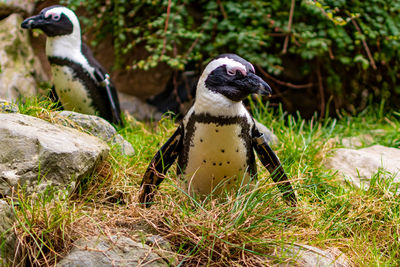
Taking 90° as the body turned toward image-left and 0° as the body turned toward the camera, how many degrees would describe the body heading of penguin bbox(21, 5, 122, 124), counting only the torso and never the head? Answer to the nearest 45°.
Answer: approximately 45°

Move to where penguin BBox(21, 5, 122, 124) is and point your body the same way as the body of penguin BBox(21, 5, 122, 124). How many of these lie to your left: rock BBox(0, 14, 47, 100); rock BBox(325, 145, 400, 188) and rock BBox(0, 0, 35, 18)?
1

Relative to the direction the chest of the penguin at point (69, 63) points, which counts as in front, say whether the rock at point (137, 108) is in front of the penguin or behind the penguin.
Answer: behind

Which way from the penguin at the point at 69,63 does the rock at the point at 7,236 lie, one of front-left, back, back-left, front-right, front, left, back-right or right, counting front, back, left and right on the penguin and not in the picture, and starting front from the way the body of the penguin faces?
front-left

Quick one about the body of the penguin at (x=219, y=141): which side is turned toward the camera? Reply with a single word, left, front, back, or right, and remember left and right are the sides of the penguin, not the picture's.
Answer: front

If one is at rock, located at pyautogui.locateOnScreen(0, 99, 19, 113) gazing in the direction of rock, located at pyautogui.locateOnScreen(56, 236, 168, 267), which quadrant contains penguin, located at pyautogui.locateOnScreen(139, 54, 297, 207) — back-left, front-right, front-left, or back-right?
front-left

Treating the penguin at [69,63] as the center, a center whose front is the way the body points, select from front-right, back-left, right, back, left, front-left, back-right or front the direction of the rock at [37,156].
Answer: front-left

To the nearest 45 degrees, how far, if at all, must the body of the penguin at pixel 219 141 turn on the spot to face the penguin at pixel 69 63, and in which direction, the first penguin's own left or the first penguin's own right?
approximately 135° to the first penguin's own right

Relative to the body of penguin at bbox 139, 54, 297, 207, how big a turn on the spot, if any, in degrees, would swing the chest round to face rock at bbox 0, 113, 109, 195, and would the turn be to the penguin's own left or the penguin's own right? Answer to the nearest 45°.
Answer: approximately 90° to the penguin's own right

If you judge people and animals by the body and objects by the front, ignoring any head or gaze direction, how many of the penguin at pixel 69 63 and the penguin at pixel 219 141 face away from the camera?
0

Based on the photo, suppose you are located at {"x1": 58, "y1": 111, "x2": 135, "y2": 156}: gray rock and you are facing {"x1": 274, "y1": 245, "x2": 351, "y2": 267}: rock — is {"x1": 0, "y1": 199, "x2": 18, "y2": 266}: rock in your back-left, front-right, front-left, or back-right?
front-right
